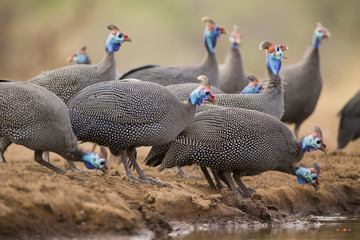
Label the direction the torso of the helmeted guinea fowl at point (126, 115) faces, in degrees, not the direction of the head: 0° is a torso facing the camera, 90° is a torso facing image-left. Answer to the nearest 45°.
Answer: approximately 270°

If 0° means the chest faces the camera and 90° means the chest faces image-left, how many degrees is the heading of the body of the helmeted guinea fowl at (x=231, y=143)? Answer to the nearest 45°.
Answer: approximately 270°

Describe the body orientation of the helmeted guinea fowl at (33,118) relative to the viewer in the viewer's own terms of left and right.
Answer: facing to the right of the viewer

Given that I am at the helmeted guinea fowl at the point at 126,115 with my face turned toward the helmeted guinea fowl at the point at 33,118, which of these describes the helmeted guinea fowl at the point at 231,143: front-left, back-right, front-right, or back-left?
back-left

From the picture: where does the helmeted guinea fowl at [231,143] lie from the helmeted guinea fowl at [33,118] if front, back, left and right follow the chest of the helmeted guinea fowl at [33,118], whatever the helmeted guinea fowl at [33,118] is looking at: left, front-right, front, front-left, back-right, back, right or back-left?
front

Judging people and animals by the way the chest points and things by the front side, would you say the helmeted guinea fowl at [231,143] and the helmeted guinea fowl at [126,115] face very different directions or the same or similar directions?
same or similar directions

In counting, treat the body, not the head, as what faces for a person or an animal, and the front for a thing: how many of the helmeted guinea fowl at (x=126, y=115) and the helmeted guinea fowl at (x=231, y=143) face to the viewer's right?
2

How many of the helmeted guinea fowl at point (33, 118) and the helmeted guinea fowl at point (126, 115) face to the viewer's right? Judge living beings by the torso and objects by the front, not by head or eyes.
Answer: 2

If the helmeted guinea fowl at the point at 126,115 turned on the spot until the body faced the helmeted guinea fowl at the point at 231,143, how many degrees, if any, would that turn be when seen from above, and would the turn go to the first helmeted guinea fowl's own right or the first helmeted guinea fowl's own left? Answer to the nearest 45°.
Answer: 0° — it already faces it
